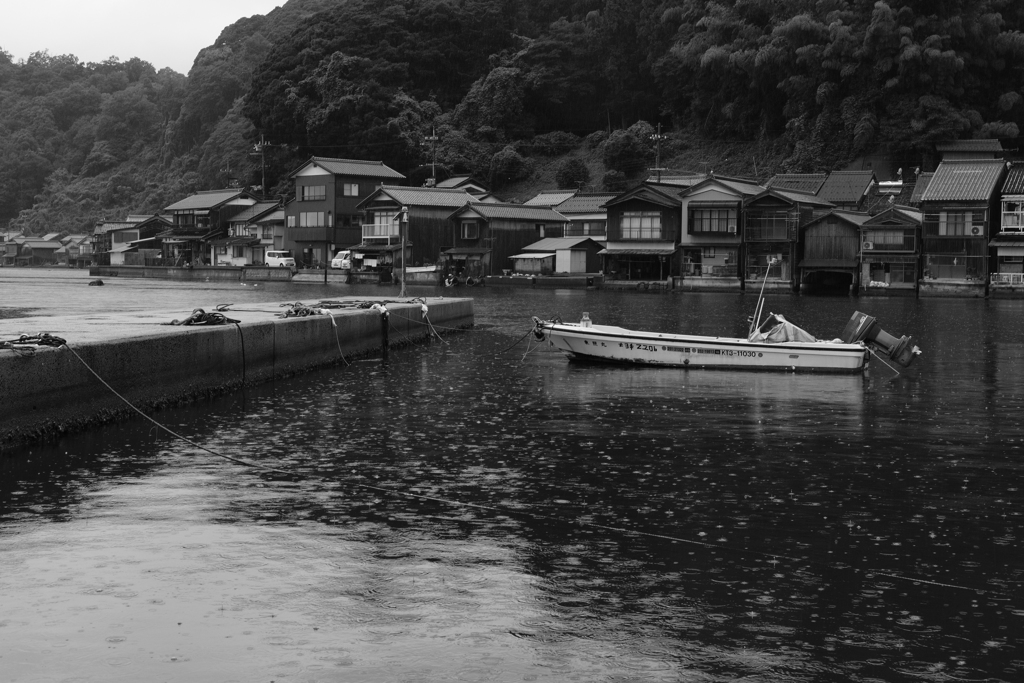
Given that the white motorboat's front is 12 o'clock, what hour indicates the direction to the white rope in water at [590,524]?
The white rope in water is roughly at 9 o'clock from the white motorboat.

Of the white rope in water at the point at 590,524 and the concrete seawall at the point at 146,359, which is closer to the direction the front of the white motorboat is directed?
the concrete seawall

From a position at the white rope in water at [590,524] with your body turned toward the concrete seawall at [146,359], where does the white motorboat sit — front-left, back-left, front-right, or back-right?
front-right

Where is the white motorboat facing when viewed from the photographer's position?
facing to the left of the viewer

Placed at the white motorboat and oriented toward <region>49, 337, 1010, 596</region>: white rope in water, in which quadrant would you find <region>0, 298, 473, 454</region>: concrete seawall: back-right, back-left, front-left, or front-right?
front-right
